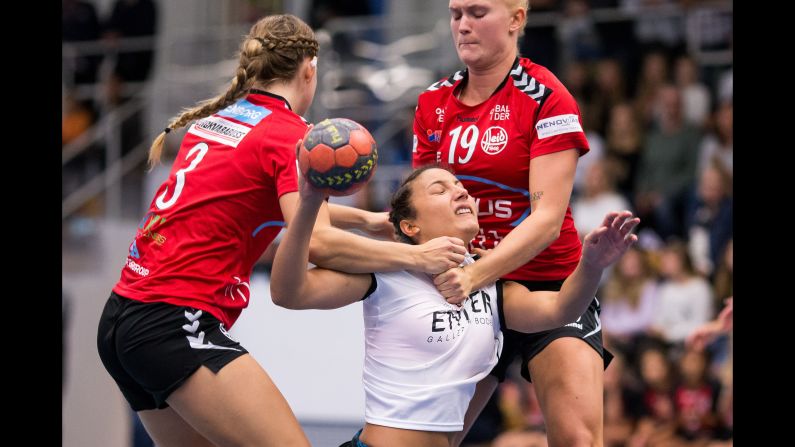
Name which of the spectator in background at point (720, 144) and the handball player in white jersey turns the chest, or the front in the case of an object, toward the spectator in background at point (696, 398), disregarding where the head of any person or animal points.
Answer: the spectator in background at point (720, 144)

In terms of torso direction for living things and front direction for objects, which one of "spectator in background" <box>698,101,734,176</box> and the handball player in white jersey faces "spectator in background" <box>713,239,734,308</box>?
"spectator in background" <box>698,101,734,176</box>

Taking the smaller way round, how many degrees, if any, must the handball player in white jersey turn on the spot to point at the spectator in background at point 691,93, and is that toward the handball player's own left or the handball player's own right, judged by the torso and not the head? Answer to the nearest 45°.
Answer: approximately 135° to the handball player's own left

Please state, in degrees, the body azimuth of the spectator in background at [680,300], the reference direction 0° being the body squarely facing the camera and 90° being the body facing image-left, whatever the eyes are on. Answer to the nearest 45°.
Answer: approximately 45°
